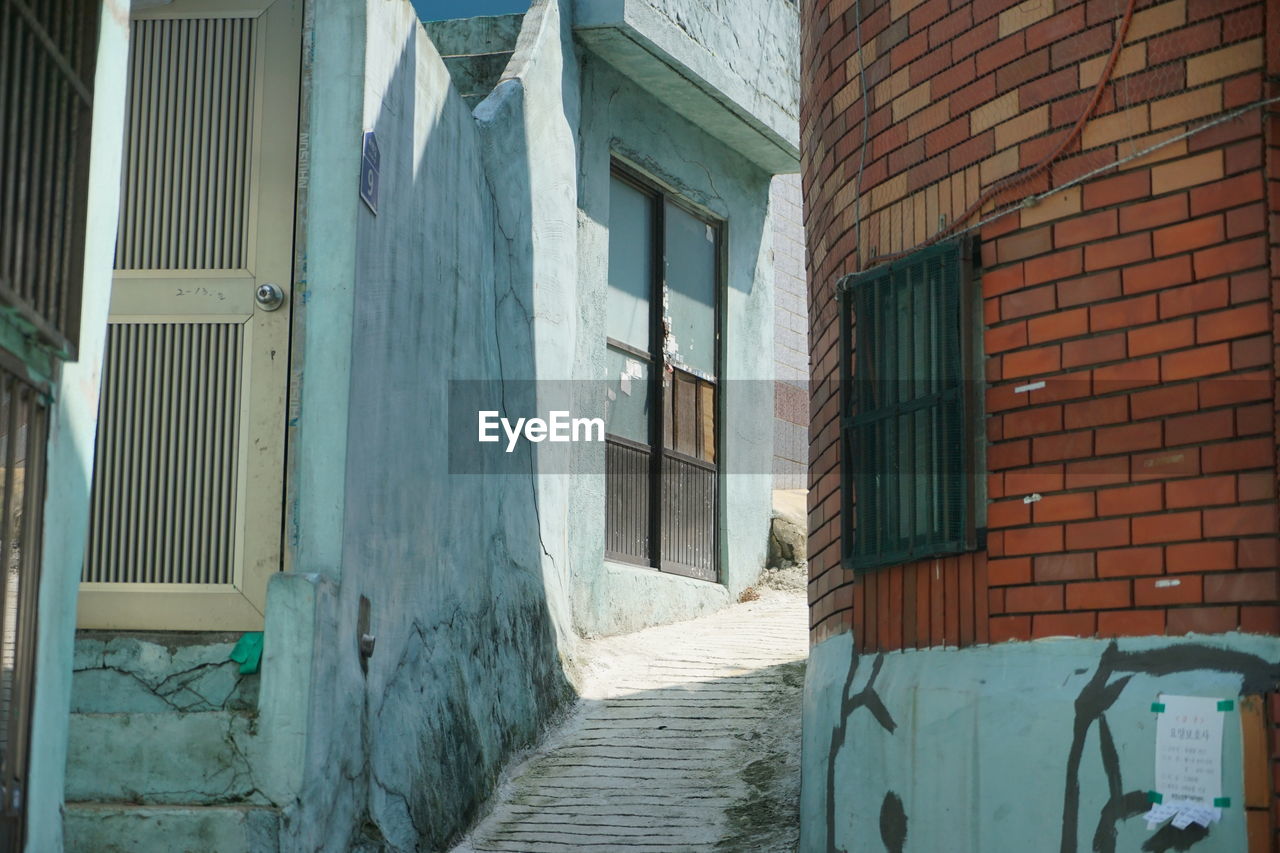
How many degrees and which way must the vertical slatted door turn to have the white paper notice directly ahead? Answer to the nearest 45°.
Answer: approximately 45° to its left

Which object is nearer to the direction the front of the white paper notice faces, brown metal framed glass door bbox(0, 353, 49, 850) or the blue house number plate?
the brown metal framed glass door

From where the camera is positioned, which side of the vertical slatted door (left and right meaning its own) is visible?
front

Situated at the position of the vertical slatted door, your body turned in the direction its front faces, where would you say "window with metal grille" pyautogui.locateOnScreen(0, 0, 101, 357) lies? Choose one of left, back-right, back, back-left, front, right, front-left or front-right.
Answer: front

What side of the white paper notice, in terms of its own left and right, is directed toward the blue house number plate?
right

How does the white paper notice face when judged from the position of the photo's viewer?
facing the viewer

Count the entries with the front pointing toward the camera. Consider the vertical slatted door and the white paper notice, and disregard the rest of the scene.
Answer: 2

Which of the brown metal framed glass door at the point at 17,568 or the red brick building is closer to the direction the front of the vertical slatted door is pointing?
the brown metal framed glass door

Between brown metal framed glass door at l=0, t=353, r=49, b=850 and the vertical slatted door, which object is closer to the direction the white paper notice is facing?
the brown metal framed glass door

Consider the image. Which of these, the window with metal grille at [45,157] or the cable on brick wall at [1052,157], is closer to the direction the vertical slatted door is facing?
the window with metal grille
